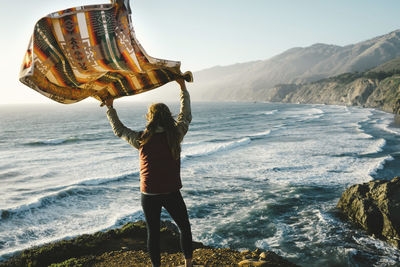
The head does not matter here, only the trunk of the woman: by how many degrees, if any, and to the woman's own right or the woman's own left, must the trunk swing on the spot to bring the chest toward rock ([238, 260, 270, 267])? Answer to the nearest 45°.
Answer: approximately 45° to the woman's own right

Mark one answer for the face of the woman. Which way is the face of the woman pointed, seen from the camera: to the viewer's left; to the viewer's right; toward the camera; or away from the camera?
away from the camera

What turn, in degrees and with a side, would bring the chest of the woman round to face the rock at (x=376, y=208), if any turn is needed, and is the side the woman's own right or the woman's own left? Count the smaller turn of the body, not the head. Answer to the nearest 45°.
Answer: approximately 45° to the woman's own right

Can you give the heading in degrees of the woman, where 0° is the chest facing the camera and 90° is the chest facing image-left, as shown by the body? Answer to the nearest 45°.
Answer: approximately 180°
